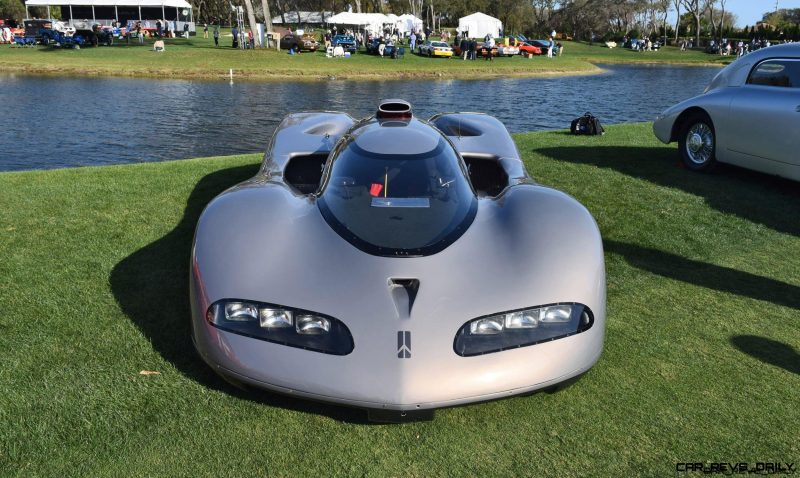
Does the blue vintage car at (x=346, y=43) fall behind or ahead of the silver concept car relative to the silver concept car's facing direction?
behind

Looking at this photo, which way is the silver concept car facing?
toward the camera

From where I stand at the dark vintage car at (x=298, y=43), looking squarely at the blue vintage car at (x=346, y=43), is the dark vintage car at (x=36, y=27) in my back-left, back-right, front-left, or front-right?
back-left

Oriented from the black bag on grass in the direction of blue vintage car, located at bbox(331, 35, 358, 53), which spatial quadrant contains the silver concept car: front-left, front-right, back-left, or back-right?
back-left

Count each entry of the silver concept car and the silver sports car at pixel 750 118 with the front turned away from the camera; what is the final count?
0

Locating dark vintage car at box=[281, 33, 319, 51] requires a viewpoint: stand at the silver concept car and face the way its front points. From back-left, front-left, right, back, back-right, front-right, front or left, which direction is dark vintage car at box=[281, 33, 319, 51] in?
back

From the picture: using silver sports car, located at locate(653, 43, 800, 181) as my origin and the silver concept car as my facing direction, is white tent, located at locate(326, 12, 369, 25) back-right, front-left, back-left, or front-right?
back-right
